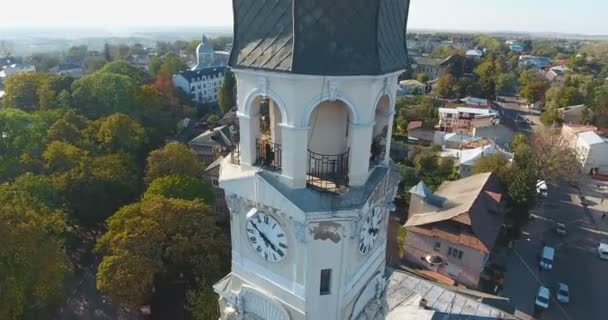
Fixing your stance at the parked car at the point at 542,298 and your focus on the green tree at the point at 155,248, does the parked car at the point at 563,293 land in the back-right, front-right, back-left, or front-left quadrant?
back-right

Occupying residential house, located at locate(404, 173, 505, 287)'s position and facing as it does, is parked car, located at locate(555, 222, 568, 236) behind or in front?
behind

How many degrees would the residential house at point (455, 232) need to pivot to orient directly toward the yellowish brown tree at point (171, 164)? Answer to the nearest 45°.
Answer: approximately 45° to its right

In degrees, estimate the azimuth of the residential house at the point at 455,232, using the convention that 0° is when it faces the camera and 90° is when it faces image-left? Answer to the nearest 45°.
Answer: approximately 45°

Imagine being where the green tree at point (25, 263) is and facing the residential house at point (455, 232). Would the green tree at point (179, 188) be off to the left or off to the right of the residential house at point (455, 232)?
left
